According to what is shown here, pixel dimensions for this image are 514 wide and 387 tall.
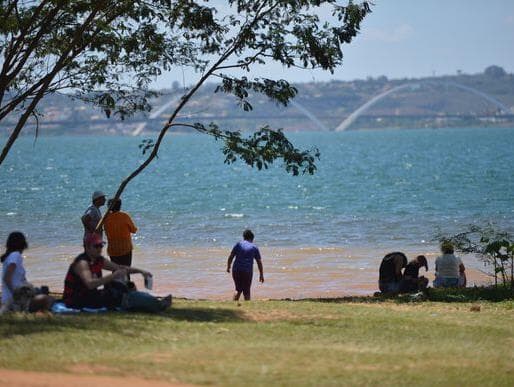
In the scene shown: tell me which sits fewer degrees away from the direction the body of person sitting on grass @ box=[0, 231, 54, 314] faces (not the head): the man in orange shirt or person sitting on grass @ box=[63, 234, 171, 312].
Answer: the person sitting on grass

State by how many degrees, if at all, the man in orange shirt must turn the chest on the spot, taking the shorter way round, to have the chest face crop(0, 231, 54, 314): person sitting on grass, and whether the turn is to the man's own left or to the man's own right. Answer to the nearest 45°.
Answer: approximately 180°

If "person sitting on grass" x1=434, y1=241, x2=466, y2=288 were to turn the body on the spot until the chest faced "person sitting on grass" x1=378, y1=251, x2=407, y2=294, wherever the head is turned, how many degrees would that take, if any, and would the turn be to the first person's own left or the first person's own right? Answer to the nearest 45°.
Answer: approximately 135° to the first person's own left

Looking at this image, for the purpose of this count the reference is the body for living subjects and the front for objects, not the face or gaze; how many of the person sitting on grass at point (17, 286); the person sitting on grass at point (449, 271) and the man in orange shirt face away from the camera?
2

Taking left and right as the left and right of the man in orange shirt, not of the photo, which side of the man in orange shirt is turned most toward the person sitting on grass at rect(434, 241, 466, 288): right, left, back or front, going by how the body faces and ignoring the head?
right

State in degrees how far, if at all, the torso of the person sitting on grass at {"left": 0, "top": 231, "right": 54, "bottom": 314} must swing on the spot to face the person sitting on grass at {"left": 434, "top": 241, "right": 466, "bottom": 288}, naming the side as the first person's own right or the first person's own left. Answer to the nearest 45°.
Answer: approximately 45° to the first person's own left

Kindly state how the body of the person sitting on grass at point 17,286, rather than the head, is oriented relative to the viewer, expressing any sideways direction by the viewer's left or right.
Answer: facing to the right of the viewer

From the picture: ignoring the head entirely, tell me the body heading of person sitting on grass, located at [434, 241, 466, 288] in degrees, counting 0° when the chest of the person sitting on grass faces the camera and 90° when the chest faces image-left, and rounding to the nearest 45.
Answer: approximately 180°

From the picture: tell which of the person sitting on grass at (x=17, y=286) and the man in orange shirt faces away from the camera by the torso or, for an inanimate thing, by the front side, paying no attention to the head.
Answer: the man in orange shirt

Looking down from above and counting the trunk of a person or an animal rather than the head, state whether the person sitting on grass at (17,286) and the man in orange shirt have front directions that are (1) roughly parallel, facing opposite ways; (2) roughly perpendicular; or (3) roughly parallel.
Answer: roughly perpendicular

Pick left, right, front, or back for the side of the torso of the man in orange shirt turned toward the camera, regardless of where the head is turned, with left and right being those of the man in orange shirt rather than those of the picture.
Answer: back

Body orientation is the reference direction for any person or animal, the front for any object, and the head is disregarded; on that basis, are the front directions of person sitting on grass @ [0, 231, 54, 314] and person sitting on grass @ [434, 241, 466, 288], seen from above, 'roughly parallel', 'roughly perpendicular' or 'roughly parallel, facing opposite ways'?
roughly perpendicular
